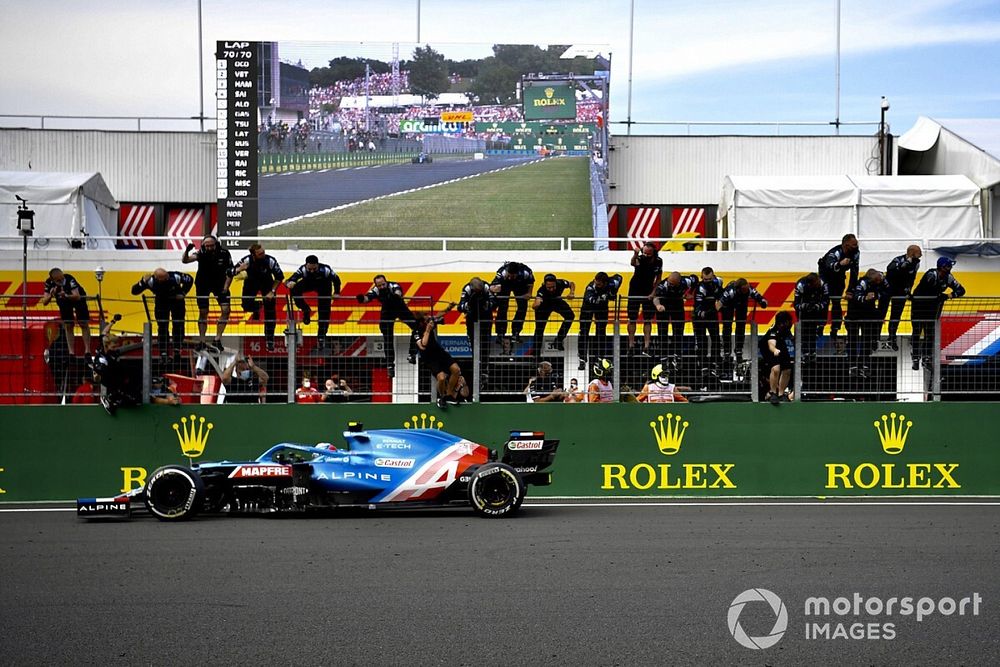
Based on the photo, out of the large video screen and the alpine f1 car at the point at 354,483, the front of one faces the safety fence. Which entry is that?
the large video screen

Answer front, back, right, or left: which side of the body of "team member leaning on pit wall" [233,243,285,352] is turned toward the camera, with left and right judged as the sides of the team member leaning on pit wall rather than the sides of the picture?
front

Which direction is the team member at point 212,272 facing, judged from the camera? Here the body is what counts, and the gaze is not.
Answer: toward the camera

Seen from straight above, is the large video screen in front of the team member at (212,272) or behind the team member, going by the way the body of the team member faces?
behind

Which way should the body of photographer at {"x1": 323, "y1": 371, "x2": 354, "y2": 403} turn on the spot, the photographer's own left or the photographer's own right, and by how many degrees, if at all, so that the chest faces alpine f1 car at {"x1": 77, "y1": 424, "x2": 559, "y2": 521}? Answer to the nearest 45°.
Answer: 0° — they already face it

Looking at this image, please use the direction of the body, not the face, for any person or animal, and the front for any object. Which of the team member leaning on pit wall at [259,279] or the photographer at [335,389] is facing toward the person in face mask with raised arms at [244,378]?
the team member leaning on pit wall

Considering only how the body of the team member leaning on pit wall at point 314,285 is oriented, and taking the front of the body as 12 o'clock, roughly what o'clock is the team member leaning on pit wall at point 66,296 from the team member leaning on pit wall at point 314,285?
the team member leaning on pit wall at point 66,296 is roughly at 3 o'clock from the team member leaning on pit wall at point 314,285.

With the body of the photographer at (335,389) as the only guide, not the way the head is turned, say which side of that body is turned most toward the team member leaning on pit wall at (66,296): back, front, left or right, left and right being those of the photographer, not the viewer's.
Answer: right

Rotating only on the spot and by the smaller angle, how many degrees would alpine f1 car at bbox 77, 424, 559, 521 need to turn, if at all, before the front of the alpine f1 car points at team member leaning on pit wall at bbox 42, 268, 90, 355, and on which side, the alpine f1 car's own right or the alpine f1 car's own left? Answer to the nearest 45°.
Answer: approximately 45° to the alpine f1 car's own right

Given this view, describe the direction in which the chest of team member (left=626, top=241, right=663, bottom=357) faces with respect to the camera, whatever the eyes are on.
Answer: toward the camera

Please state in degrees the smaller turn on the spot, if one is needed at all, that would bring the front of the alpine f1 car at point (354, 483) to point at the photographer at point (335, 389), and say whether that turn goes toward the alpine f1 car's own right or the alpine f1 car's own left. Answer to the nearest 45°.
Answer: approximately 90° to the alpine f1 car's own right

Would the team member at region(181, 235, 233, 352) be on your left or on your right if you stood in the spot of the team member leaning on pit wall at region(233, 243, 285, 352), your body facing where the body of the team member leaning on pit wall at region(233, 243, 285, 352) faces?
on your right
